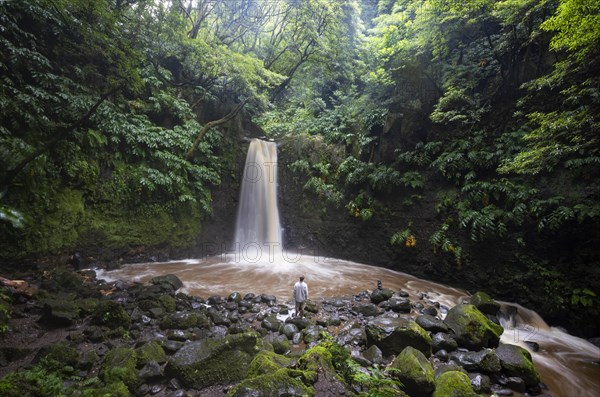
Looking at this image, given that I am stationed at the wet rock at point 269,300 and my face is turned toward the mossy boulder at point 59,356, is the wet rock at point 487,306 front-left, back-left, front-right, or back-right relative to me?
back-left

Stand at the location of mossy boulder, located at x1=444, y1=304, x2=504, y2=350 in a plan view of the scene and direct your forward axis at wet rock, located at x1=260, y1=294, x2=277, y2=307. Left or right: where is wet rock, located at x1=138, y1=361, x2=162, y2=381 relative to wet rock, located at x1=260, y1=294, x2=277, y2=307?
left

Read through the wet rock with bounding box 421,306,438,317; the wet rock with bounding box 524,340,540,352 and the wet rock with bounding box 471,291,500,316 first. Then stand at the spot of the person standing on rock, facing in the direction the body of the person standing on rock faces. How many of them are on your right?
3

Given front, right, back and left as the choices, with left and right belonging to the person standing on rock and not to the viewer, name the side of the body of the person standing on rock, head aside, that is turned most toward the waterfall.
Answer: front

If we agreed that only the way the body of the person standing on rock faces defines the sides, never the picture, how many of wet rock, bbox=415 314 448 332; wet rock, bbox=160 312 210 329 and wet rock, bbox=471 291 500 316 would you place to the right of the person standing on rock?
2

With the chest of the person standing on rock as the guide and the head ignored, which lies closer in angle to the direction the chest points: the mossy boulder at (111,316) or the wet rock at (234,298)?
the wet rock

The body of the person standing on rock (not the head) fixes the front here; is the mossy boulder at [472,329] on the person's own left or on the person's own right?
on the person's own right

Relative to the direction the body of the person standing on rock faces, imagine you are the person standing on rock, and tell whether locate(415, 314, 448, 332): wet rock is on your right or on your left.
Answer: on your right

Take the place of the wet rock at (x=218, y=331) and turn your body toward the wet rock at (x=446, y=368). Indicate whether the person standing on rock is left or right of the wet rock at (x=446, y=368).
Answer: left

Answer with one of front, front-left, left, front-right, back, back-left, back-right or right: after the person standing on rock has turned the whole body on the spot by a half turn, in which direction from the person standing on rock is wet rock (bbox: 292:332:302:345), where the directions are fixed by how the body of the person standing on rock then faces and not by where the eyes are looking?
front

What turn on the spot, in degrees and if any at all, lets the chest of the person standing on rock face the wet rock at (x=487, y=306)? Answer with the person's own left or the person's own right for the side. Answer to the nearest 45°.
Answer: approximately 90° to the person's own right

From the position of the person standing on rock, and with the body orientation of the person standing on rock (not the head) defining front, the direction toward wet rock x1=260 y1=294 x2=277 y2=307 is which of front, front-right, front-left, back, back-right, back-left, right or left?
front-left

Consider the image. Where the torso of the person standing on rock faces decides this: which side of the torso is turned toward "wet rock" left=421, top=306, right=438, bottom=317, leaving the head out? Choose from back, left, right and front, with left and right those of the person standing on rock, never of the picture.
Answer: right

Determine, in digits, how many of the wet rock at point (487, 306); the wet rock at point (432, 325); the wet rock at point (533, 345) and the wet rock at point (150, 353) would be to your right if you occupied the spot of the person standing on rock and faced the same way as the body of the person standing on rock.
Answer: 3

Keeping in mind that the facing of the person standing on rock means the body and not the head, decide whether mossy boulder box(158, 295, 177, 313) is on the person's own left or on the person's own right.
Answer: on the person's own left

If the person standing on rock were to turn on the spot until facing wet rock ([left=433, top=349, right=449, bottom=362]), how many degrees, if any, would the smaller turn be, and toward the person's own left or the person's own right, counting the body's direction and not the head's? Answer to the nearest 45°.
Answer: approximately 135° to the person's own right

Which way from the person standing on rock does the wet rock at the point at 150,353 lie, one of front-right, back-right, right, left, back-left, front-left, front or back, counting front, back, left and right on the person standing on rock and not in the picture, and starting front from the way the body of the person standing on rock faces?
back-left

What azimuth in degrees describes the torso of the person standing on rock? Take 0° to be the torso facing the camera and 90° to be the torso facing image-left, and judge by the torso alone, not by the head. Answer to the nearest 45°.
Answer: approximately 180°

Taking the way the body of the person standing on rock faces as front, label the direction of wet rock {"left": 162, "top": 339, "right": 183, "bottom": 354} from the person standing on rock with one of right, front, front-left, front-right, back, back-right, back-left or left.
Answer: back-left

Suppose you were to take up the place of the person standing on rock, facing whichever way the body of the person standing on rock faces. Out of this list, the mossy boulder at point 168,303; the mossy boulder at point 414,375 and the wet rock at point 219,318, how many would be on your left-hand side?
2

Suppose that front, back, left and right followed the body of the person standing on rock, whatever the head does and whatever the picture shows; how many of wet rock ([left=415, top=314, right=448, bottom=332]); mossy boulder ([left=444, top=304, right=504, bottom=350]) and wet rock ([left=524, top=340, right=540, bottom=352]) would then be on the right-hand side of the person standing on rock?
3
